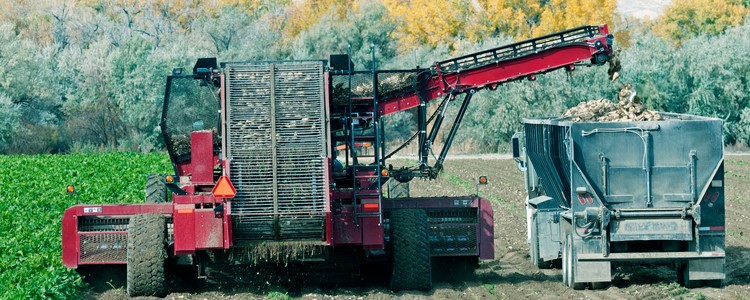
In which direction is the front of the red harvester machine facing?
away from the camera

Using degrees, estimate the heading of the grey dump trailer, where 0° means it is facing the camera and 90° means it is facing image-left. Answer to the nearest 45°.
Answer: approximately 180°

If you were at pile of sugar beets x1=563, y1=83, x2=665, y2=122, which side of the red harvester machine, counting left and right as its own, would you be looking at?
right

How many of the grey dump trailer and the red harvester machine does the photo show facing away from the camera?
2

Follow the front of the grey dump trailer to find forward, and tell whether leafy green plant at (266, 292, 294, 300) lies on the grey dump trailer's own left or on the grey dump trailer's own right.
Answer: on the grey dump trailer's own left

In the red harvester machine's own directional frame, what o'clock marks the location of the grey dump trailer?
The grey dump trailer is roughly at 3 o'clock from the red harvester machine.
